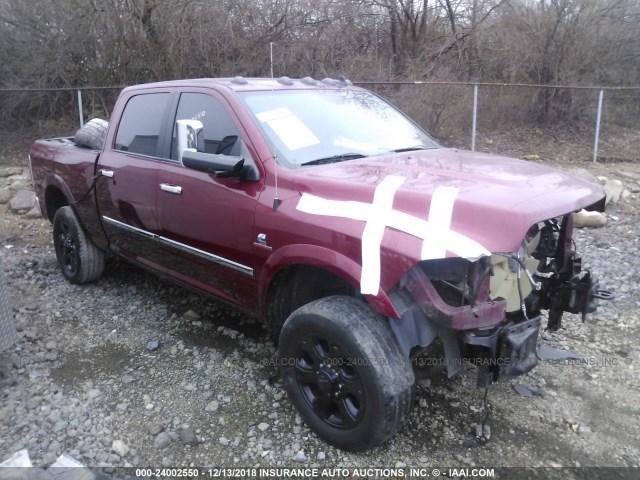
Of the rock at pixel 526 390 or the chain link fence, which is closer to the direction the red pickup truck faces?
the rock

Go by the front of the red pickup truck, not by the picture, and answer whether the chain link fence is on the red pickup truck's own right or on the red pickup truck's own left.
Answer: on the red pickup truck's own left

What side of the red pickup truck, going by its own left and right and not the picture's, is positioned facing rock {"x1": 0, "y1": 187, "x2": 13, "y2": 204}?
back

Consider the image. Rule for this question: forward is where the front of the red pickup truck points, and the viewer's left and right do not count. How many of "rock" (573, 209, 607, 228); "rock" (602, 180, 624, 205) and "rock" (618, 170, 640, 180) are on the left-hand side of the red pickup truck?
3

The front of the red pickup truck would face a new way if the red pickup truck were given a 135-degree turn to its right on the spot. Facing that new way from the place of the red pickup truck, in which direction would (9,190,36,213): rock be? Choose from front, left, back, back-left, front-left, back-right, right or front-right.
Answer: front-right

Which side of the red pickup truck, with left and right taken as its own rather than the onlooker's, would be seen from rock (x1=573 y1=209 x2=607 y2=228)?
left

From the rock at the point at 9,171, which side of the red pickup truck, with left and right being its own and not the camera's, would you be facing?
back

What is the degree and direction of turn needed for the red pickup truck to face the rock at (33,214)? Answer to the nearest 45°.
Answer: approximately 180°

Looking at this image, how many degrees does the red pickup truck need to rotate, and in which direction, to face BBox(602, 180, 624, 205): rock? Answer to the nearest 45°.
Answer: approximately 90° to its left

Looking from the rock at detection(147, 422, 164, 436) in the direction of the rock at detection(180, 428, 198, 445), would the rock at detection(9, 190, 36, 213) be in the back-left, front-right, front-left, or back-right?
back-left
